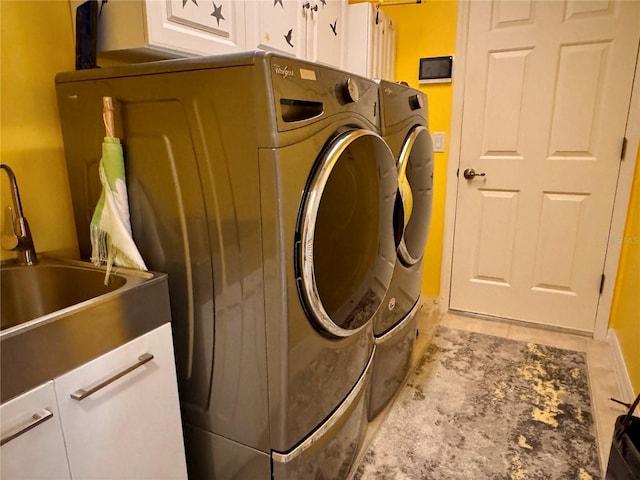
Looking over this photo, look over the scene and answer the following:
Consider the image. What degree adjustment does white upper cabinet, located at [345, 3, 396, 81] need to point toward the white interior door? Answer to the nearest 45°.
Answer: approximately 45° to its left

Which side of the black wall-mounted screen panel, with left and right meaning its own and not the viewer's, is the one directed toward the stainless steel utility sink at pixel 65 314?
front

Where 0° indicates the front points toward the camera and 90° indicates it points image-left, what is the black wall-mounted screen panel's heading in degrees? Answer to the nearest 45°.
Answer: approximately 0°

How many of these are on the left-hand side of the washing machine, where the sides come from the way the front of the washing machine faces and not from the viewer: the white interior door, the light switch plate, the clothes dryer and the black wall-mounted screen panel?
4

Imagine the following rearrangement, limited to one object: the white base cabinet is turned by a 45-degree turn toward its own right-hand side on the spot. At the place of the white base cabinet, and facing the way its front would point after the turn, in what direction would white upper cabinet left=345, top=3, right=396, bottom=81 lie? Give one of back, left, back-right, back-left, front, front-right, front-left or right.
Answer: back-left

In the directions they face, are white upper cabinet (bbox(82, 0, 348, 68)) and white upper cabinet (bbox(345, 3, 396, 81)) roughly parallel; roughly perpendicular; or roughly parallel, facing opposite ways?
roughly parallel

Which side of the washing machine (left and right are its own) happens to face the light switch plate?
left

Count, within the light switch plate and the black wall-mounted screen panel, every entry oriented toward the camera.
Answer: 2

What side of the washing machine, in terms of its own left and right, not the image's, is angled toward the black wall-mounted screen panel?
left

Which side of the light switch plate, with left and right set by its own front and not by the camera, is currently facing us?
front

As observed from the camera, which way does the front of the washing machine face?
facing the viewer and to the right of the viewer

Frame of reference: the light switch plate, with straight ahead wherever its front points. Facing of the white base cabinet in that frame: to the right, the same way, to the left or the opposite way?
to the left

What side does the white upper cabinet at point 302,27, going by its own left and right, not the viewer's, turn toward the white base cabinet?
right

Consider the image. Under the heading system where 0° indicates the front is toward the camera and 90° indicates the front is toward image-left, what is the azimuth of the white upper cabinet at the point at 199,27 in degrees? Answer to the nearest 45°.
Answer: approximately 315°
